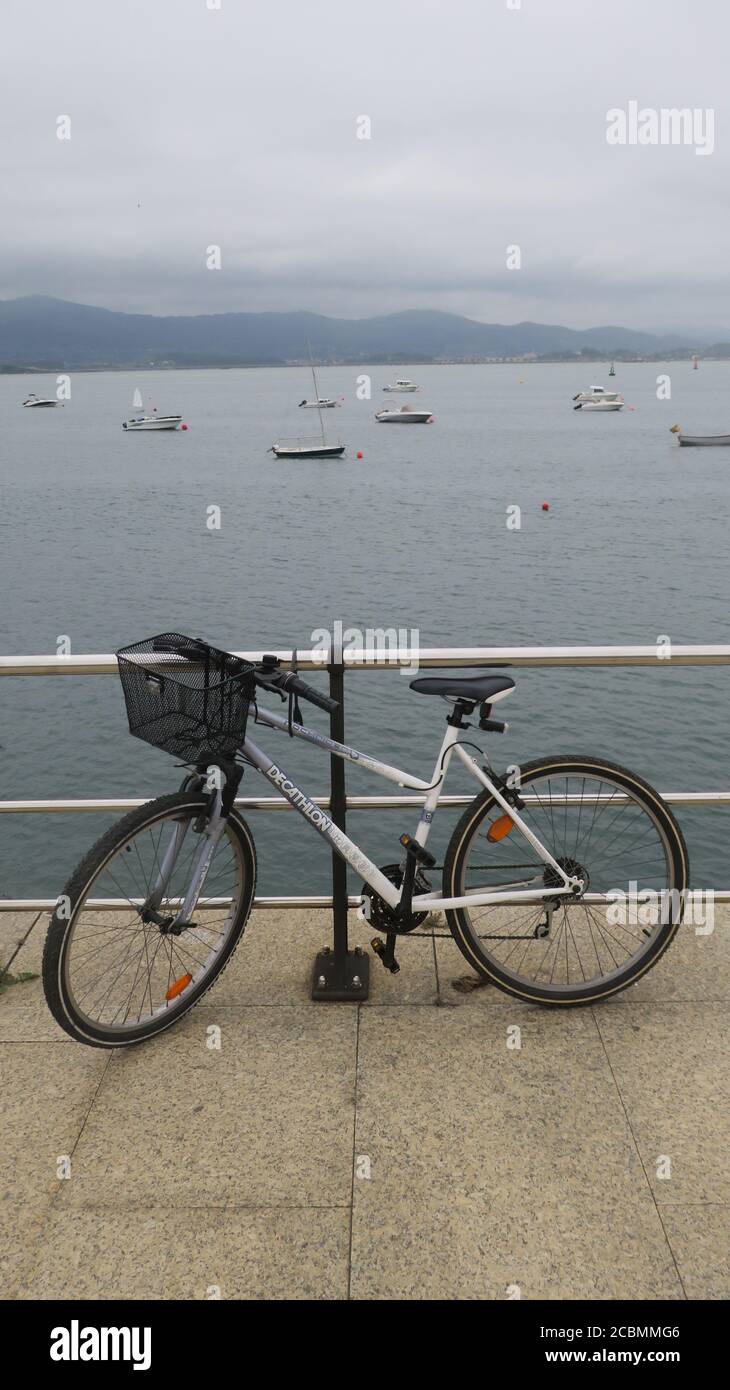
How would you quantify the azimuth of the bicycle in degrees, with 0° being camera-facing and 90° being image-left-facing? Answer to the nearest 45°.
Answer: approximately 90°
